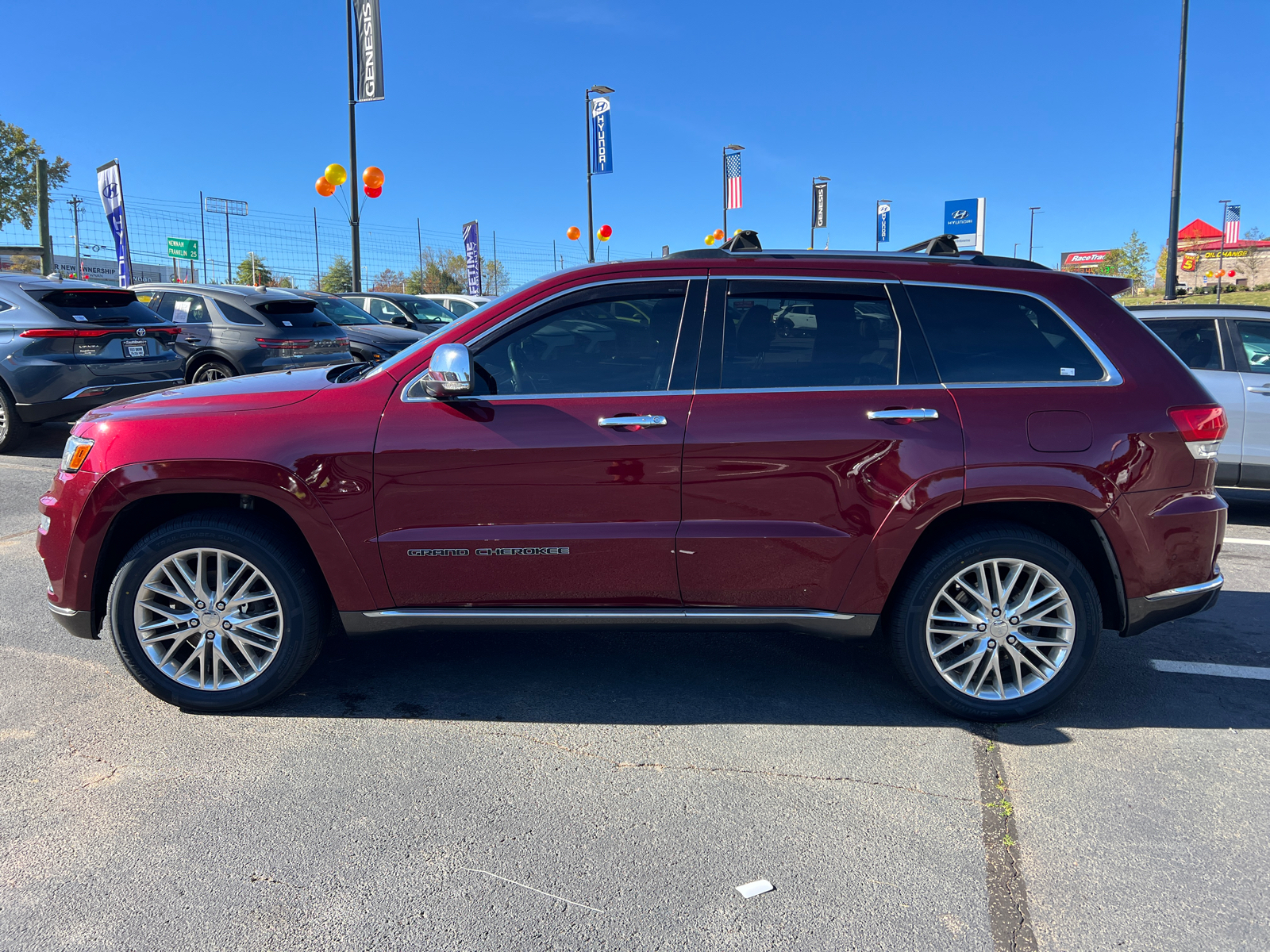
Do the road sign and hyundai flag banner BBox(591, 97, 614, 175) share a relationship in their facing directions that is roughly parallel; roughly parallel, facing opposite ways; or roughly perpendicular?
roughly parallel

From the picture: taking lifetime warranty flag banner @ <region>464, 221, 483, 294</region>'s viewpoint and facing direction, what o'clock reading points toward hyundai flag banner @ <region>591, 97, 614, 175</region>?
hyundai flag banner @ <region>591, 97, 614, 175</region> is roughly at 9 o'clock from lifetime warranty flag banner @ <region>464, 221, 483, 294</region>.

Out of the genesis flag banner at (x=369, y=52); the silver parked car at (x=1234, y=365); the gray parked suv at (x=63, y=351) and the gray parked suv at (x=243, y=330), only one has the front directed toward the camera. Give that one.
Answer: the genesis flag banner

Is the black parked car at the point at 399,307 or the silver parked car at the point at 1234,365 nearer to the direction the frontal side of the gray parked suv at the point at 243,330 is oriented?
the black parked car

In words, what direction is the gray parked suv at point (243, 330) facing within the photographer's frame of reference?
facing away from the viewer and to the left of the viewer

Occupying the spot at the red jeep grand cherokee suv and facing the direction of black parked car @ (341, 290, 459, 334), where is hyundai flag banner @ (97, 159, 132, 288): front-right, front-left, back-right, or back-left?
front-left

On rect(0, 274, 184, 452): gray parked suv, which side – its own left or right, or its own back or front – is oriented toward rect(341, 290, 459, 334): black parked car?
right

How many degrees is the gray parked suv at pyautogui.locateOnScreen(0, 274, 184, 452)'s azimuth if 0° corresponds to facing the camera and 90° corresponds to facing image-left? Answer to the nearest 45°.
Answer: approximately 135°

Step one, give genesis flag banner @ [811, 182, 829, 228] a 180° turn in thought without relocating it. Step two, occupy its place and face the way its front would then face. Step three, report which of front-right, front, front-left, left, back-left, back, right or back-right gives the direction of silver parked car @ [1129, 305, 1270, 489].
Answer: back

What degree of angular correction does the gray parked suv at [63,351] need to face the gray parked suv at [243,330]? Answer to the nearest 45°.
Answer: approximately 90° to its right

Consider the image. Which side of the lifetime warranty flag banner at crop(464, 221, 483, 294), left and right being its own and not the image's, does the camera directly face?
front

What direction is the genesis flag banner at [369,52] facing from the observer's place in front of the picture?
facing the viewer

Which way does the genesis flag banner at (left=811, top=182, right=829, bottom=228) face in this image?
toward the camera

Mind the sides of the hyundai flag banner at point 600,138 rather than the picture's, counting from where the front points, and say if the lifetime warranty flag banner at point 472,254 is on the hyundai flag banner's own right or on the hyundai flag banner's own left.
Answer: on the hyundai flag banner's own right

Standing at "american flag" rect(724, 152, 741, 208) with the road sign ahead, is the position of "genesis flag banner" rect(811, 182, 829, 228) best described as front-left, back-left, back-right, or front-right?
back-right

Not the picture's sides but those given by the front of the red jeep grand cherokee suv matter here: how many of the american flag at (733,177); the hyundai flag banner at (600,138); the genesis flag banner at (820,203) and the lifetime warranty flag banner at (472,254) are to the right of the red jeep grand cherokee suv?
4

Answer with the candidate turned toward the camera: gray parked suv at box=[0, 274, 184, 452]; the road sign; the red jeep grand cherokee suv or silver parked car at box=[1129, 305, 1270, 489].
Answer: the road sign
